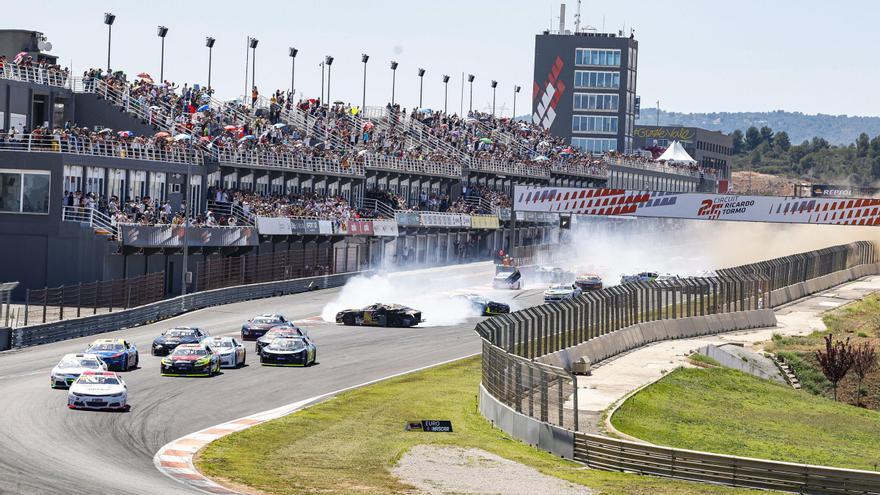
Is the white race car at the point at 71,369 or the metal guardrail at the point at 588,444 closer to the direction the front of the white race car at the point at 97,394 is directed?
the metal guardrail

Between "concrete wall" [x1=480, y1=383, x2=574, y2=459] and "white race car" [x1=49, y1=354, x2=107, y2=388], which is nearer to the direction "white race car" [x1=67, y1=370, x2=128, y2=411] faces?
the concrete wall

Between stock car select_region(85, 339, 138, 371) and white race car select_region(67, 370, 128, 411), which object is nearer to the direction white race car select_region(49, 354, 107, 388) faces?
the white race car

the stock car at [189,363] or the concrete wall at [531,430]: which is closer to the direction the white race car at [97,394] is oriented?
the concrete wall

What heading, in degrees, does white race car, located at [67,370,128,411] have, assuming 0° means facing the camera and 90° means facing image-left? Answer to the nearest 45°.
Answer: approximately 0°

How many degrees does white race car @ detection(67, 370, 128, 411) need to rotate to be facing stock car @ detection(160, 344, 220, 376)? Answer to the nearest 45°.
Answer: approximately 180°

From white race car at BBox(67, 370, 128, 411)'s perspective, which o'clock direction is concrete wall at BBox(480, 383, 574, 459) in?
The concrete wall is roughly at 10 o'clock from the white race car.

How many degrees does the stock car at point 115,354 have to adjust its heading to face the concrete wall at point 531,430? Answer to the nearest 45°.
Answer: approximately 90° to its left

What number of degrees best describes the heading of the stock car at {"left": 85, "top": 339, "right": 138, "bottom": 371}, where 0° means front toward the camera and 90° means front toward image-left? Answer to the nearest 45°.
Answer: approximately 45°
